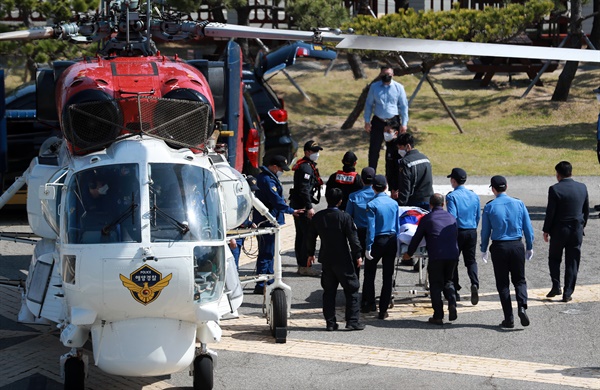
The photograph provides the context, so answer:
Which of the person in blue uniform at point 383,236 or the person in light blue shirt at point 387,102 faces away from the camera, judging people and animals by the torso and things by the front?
the person in blue uniform

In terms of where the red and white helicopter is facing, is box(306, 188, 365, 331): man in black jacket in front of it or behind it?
behind

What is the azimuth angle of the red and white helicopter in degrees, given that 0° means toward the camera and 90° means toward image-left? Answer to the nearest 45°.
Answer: approximately 0°

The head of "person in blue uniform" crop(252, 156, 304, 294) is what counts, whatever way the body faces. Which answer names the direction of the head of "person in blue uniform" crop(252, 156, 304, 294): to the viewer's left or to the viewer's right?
to the viewer's right

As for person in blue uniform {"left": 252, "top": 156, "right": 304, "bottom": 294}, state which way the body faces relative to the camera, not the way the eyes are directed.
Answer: to the viewer's right

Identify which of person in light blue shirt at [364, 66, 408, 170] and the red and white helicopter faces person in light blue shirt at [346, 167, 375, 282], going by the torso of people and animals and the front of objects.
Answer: person in light blue shirt at [364, 66, 408, 170]

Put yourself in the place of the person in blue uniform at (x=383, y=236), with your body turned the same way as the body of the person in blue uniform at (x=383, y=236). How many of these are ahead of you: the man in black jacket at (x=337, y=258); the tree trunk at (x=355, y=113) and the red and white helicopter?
1

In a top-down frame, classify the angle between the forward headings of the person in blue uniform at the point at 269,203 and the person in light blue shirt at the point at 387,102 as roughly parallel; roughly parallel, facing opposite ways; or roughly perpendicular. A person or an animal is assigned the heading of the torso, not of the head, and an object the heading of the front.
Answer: roughly perpendicular

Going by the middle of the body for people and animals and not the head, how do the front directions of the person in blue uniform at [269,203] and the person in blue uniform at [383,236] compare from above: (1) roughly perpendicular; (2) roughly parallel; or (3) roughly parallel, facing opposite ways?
roughly perpendicular
